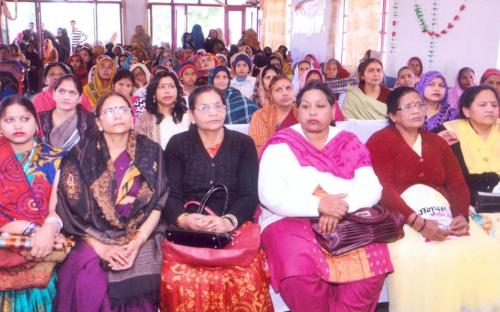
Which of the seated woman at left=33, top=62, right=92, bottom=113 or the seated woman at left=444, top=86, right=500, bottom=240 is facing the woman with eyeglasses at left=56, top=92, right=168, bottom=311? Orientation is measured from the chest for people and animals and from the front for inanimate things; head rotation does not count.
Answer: the seated woman at left=33, top=62, right=92, bottom=113

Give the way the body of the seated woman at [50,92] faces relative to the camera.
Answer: toward the camera

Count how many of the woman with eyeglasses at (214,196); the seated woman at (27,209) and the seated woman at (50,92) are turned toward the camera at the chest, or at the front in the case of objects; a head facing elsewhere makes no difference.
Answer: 3

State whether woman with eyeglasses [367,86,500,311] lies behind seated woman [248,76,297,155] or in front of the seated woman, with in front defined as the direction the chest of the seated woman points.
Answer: in front

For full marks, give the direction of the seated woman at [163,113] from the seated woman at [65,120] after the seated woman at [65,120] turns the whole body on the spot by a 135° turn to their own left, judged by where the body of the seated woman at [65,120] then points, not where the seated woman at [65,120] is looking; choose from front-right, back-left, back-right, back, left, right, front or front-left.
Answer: front-right

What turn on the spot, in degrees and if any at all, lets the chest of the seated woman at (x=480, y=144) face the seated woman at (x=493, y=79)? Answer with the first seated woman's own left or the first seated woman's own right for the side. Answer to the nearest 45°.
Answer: approximately 135° to the first seated woman's own left

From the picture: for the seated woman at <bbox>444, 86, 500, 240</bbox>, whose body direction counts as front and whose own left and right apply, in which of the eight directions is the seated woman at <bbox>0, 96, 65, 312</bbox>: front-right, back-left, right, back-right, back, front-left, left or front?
right

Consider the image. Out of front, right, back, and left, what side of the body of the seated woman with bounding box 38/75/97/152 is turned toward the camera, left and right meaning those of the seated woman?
front

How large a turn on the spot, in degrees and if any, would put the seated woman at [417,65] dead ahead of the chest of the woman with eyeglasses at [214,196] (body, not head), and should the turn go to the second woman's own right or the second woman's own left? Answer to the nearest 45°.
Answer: approximately 135° to the second woman's own left

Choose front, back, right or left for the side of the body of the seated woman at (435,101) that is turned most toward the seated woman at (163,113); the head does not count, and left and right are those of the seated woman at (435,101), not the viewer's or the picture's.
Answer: right

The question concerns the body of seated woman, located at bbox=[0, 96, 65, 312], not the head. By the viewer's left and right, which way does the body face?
facing the viewer

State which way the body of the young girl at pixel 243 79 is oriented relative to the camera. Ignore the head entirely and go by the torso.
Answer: toward the camera
